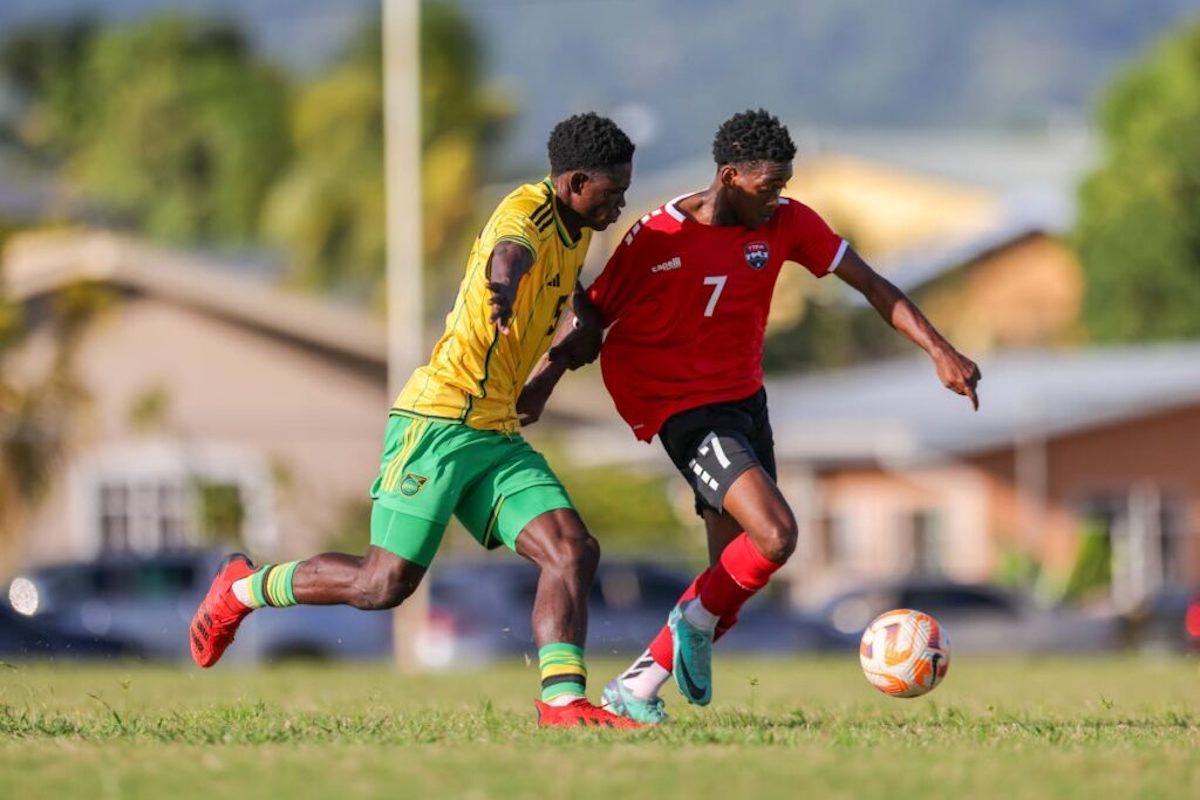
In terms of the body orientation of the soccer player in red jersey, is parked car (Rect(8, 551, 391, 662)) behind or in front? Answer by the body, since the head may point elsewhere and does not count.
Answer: behind

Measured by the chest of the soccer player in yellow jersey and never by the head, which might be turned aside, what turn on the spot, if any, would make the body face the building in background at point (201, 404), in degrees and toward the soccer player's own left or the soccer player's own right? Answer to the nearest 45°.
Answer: approximately 90° to the soccer player's own left

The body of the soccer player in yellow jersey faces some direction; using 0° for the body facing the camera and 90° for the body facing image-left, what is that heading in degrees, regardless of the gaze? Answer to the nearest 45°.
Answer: approximately 270°

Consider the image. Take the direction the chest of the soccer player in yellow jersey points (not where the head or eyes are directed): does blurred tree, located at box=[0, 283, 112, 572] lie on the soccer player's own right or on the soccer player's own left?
on the soccer player's own left

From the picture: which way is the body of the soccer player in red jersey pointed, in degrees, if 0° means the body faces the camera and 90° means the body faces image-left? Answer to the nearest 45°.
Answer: approximately 315°

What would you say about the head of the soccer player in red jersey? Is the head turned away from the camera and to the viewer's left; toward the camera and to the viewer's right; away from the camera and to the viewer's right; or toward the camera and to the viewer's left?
toward the camera and to the viewer's right

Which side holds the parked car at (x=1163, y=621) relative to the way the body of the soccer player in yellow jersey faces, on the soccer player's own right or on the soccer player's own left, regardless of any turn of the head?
on the soccer player's own left

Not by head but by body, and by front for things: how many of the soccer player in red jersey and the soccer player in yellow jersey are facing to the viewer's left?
0

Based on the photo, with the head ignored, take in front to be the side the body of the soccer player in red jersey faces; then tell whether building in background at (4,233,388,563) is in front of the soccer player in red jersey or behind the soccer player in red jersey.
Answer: behind
